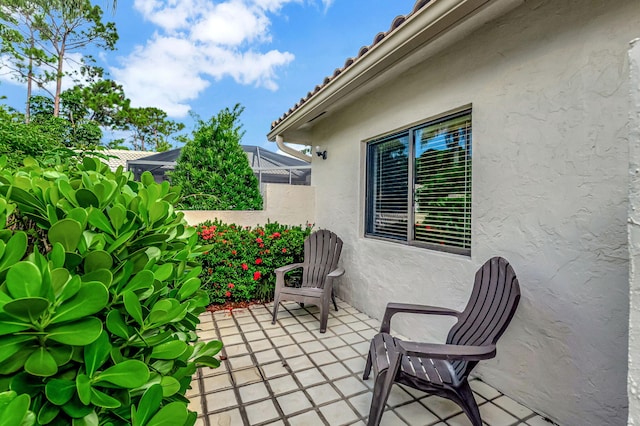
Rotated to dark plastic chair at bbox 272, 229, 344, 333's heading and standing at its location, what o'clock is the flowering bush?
The flowering bush is roughly at 2 o'clock from the dark plastic chair.

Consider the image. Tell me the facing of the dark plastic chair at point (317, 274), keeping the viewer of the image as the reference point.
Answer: facing the viewer and to the left of the viewer

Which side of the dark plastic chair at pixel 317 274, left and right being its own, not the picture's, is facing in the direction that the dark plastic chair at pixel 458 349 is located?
left

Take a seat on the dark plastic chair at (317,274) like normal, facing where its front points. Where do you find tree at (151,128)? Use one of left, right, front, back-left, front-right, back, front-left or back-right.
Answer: right

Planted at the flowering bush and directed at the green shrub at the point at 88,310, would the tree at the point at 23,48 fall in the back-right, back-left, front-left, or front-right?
back-right

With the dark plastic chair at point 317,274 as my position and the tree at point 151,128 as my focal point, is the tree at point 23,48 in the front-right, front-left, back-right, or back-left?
front-left

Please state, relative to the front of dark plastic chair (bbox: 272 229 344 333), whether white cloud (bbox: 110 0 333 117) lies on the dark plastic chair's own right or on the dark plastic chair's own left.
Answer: on the dark plastic chair's own right

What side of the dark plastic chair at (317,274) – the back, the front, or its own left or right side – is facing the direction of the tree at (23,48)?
right

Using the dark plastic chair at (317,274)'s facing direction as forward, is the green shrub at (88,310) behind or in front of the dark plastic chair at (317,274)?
in front

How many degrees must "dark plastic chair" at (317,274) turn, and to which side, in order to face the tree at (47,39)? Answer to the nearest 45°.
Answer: approximately 90° to its right

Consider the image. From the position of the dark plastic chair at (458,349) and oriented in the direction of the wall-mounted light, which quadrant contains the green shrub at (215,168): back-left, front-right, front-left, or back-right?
front-left

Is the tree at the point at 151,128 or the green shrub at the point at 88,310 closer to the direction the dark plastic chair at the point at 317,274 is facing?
the green shrub
